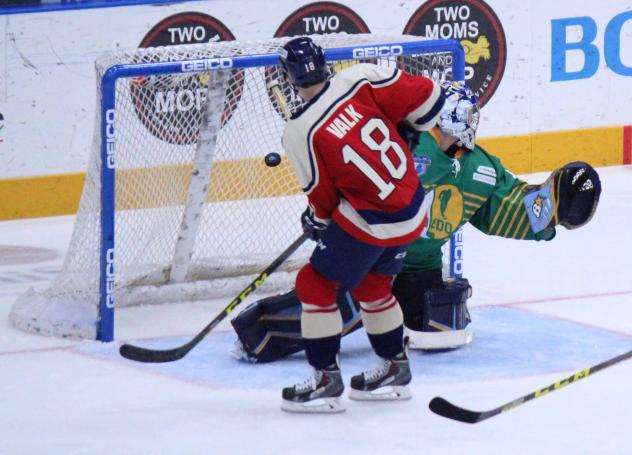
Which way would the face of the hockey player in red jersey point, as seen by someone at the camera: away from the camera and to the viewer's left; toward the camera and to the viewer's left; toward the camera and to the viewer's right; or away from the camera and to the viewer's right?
away from the camera and to the viewer's left

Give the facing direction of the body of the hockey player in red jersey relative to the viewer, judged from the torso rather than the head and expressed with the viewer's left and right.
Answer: facing away from the viewer and to the left of the viewer

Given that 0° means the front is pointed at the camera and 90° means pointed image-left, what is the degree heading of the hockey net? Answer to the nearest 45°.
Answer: approximately 315°

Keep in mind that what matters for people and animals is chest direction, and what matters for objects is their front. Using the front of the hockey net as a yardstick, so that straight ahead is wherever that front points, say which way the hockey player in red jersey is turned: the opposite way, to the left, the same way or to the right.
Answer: the opposite way

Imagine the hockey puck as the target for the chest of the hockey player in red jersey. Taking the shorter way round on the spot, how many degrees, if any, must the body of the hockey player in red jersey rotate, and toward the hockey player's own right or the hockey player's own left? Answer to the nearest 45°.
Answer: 0° — they already face it
